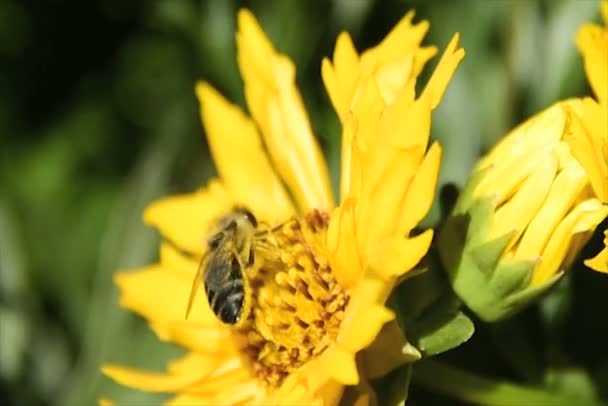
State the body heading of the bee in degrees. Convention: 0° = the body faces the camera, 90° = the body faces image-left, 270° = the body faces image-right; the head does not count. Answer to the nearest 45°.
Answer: approximately 180°

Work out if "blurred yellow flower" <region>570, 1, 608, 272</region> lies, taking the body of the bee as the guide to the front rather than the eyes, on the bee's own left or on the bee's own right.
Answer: on the bee's own right
